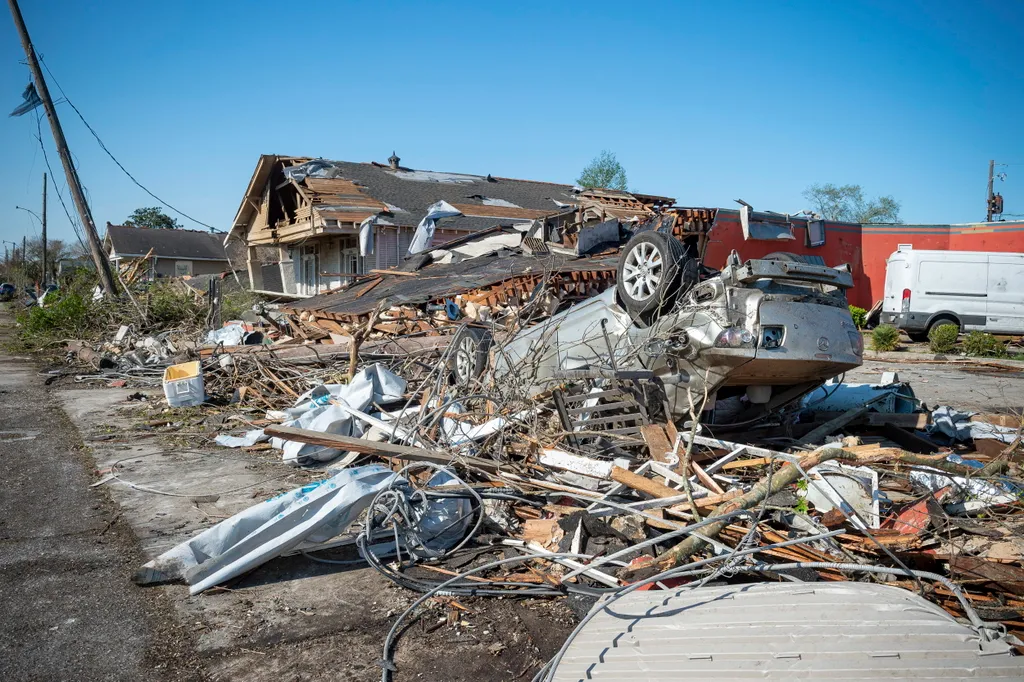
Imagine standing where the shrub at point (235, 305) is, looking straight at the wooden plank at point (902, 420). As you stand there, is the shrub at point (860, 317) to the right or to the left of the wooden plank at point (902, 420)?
left

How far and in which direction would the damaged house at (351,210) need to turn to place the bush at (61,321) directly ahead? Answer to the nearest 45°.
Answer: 0° — it already faces it

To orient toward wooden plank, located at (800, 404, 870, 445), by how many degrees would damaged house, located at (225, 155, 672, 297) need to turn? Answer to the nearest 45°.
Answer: approximately 45° to its left

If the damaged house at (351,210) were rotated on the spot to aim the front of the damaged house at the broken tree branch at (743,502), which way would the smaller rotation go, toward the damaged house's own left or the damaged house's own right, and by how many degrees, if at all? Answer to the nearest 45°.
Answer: approximately 45° to the damaged house's own left

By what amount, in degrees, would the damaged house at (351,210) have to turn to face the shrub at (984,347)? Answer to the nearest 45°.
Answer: approximately 90° to its left

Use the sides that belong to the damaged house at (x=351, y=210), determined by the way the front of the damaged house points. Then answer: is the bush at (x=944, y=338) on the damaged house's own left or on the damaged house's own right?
on the damaged house's own left

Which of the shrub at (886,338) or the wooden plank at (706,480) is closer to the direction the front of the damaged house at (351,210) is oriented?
the wooden plank

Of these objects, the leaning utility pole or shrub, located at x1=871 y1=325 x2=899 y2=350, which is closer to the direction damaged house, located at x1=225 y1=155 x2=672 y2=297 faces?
the leaning utility pole

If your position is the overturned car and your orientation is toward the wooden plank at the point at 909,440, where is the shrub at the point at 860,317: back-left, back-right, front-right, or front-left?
front-left

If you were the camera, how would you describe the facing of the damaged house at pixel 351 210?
facing the viewer and to the left of the viewer

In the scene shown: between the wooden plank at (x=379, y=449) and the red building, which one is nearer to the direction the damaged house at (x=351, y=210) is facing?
the wooden plank
